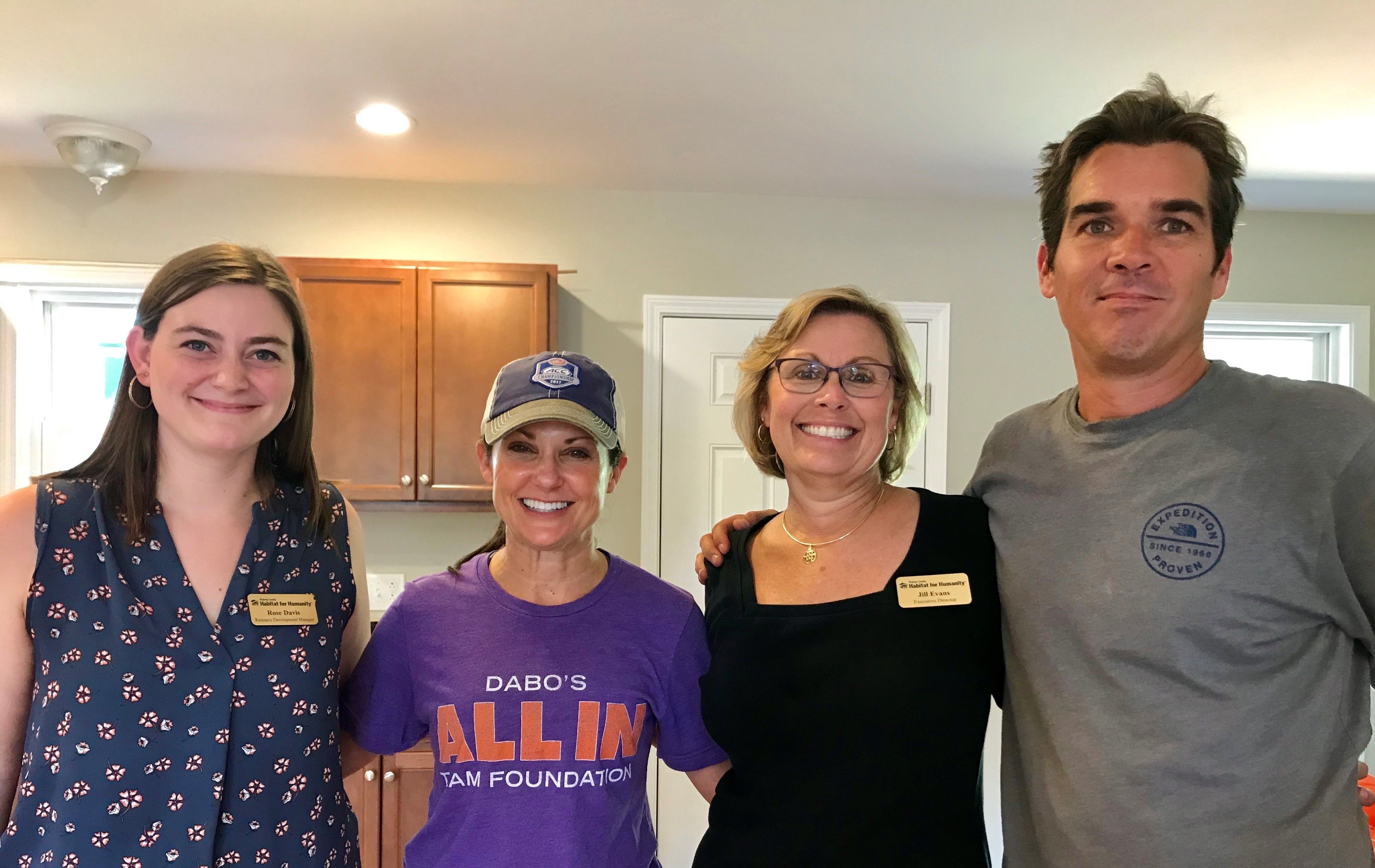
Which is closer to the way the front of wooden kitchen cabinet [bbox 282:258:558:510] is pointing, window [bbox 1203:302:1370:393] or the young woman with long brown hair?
the young woman with long brown hair

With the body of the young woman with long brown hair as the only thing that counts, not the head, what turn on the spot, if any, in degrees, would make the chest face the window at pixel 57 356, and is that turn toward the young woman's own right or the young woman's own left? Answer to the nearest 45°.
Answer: approximately 180°

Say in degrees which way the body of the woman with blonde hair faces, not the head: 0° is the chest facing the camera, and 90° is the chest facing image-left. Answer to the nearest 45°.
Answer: approximately 0°

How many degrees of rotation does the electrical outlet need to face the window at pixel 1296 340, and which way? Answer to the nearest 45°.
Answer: approximately 90° to its left

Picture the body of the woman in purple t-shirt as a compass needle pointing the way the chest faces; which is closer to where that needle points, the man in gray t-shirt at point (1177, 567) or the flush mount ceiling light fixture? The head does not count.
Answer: the man in gray t-shirt

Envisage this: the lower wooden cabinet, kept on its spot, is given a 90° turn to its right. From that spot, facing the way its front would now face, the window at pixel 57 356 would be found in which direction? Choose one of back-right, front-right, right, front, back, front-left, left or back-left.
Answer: front-right

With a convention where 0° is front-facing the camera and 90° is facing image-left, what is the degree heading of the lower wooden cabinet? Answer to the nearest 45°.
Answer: approximately 0°

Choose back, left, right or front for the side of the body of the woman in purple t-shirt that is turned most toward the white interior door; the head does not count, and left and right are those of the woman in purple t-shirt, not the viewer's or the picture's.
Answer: back

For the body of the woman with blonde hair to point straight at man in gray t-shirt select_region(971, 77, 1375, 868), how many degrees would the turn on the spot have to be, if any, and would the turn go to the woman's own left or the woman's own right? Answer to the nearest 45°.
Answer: approximately 90° to the woman's own left
